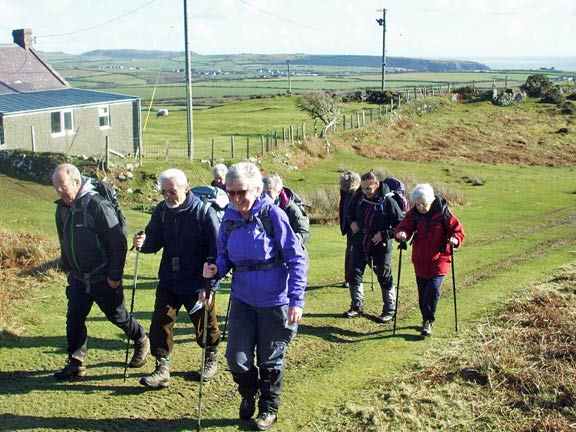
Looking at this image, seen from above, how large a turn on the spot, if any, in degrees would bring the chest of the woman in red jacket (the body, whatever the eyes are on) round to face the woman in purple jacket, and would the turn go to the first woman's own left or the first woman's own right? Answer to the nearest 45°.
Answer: approximately 45° to the first woman's own right

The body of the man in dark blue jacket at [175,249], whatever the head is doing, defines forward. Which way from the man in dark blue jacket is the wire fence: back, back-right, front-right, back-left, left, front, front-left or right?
back-right

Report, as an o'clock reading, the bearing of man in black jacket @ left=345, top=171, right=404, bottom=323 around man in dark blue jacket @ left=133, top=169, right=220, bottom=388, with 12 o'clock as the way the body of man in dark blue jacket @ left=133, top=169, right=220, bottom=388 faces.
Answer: man in black jacket @ left=345, top=171, right=404, bottom=323 is roughly at 6 o'clock from man in dark blue jacket @ left=133, top=169, right=220, bottom=388.

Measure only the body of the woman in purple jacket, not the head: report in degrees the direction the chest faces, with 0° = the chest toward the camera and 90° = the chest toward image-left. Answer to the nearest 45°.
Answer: approximately 45°

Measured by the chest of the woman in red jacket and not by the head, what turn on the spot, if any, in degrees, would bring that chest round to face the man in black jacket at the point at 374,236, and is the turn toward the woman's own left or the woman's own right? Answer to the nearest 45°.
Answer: approximately 135° to the woman's own right

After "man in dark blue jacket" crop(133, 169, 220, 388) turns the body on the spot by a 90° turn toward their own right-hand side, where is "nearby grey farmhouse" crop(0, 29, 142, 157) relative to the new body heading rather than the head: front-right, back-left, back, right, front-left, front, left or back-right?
front-right

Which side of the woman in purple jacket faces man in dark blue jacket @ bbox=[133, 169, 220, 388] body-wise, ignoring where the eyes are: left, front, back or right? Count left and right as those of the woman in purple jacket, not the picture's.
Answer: right

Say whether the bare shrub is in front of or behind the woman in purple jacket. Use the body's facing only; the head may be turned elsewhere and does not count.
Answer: behind

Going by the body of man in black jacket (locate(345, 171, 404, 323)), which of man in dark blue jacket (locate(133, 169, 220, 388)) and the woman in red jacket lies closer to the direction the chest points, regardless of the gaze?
the man in dark blue jacket

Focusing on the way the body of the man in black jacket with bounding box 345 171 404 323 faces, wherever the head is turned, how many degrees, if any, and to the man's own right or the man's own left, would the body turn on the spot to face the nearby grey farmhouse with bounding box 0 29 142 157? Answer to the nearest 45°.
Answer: approximately 90° to the man's own right
